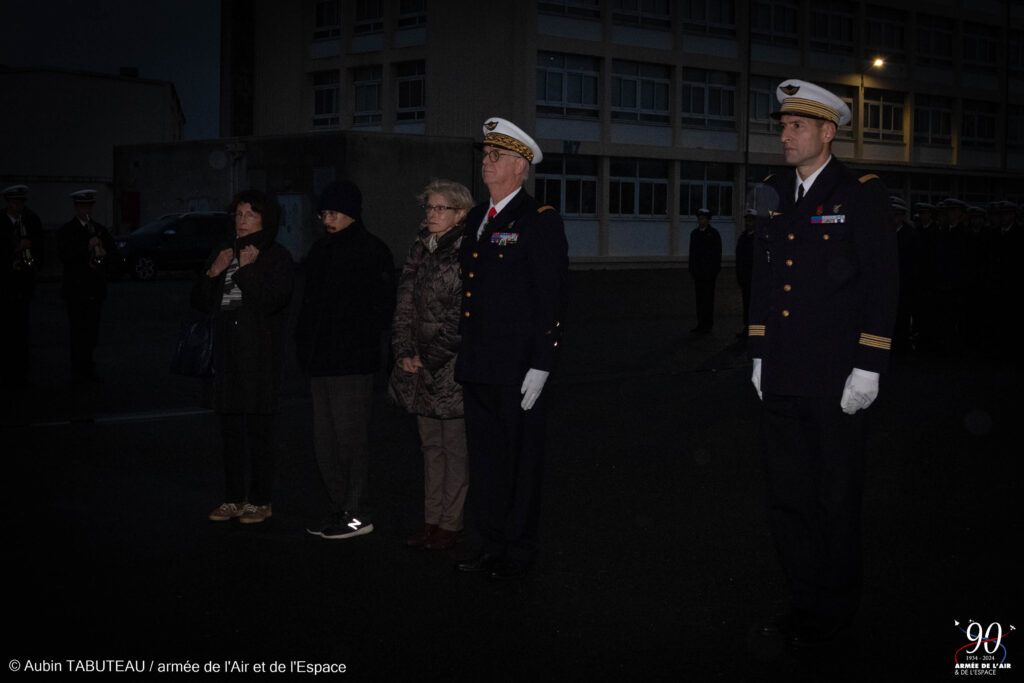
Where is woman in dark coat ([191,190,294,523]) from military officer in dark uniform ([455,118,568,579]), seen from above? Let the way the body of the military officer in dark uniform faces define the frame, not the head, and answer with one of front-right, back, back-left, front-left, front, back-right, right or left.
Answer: right

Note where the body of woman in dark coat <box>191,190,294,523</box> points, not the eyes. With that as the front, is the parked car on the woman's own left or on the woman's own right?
on the woman's own right

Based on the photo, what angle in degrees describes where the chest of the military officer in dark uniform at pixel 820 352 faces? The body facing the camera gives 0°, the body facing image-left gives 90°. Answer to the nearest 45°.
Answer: approximately 45°

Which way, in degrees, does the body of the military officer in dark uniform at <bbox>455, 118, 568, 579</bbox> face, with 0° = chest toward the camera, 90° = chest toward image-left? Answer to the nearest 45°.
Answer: approximately 45°

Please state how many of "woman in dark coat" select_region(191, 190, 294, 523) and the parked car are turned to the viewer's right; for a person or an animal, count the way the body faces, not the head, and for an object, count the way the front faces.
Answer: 0

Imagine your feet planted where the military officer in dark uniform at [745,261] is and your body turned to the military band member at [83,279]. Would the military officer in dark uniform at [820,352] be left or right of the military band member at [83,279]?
left

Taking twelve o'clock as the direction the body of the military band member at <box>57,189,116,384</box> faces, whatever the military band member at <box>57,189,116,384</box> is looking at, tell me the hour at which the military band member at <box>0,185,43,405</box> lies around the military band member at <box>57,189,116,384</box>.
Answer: the military band member at <box>0,185,43,405</box> is roughly at 4 o'clock from the military band member at <box>57,189,116,384</box>.

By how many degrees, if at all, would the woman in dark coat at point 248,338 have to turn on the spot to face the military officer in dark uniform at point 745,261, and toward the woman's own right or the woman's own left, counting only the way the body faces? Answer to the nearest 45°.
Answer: approximately 180°

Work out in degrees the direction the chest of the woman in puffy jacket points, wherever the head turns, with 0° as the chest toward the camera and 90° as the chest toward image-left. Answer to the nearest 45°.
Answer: approximately 45°
